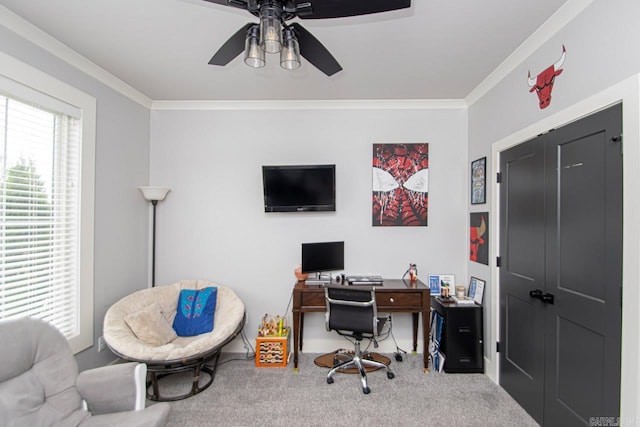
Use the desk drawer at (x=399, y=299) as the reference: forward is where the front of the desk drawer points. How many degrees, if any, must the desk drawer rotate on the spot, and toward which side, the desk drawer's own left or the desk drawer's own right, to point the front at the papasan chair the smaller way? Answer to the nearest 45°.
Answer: approximately 45° to the desk drawer's own right

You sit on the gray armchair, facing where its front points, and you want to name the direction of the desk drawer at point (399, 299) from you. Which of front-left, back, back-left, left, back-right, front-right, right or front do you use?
front-left

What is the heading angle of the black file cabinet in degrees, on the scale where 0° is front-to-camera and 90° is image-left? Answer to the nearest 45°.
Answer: approximately 0°

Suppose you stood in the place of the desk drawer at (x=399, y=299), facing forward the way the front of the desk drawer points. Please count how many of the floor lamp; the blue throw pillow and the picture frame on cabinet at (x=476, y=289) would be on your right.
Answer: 2

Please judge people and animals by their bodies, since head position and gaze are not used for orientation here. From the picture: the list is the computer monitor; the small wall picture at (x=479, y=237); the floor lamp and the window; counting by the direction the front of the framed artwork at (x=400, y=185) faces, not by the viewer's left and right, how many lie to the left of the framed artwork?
1

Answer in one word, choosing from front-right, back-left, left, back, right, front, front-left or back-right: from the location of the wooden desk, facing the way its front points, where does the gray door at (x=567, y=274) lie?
front-left

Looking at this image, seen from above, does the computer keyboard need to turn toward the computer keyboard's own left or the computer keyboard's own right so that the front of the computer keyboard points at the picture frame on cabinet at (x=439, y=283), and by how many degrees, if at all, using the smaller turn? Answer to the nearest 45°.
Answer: approximately 90° to the computer keyboard's own left

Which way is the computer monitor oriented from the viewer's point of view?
toward the camera

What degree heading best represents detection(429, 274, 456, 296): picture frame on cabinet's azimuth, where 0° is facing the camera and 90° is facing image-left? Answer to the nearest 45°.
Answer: approximately 0°

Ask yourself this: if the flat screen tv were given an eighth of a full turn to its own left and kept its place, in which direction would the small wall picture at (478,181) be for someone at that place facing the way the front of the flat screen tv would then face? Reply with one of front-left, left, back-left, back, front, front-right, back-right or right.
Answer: front-left

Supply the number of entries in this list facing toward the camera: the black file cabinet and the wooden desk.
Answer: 2

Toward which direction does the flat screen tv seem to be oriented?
toward the camera
